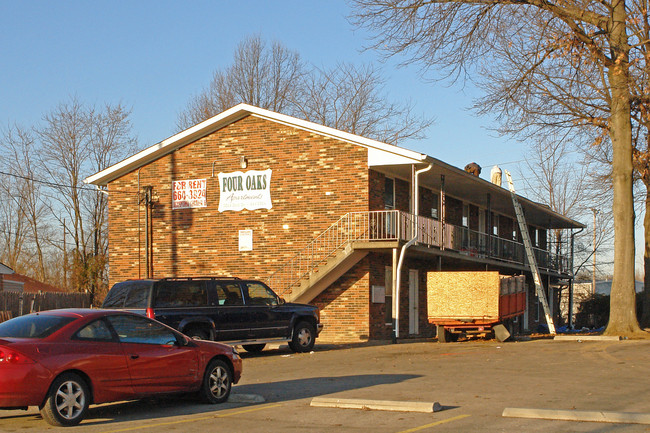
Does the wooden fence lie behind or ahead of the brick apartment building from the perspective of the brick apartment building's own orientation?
behind

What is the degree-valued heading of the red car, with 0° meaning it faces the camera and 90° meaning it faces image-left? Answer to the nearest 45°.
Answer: approximately 225°

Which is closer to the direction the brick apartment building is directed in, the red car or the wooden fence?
the red car

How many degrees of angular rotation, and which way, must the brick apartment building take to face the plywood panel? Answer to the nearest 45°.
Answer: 0° — it already faces it

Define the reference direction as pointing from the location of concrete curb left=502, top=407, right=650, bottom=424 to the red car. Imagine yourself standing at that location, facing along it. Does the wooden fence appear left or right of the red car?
right

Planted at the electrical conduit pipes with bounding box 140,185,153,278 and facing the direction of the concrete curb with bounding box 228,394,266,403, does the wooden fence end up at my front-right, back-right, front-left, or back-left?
back-right

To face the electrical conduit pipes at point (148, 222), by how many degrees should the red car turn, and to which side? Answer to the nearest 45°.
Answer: approximately 45° to its left
